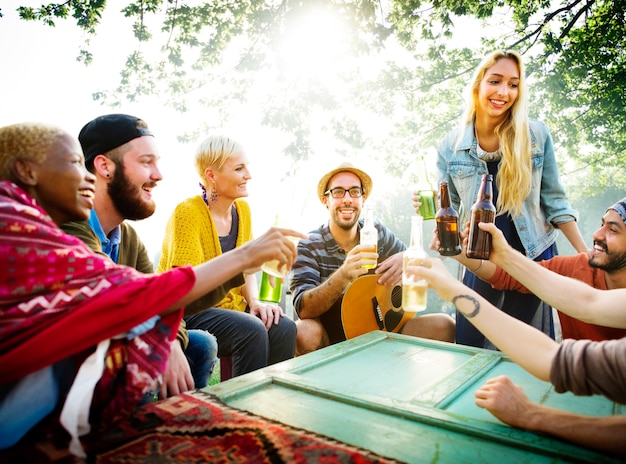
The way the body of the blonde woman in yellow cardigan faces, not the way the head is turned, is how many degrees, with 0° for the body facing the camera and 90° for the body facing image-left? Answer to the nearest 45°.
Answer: approximately 315°

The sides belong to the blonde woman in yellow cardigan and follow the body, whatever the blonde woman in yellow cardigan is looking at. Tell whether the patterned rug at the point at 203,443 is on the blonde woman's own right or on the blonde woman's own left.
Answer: on the blonde woman's own right

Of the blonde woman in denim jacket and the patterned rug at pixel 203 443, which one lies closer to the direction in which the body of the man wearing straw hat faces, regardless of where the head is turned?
the patterned rug

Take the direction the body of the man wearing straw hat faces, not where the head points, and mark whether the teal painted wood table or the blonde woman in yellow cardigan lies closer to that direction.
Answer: the teal painted wood table

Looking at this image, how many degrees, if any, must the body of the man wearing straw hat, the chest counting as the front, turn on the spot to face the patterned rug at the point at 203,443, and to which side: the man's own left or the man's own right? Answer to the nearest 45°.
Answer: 0° — they already face it
